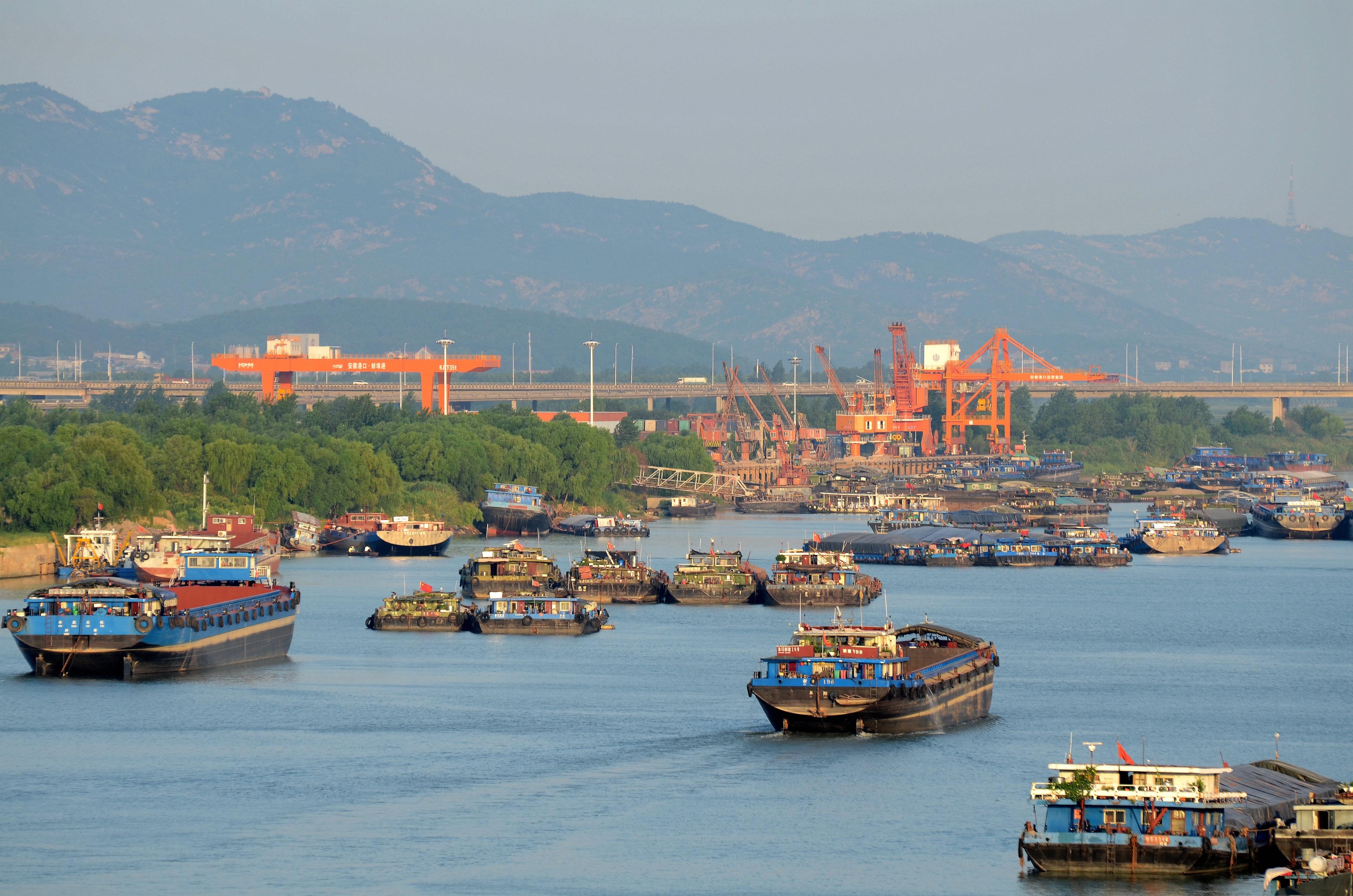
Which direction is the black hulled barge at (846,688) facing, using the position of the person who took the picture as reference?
facing away from the viewer and to the right of the viewer

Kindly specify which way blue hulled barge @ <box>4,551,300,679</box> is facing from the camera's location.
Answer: facing away from the viewer and to the right of the viewer

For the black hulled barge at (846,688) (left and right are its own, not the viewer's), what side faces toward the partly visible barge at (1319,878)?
right

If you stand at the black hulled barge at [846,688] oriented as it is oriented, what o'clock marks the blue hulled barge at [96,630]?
The blue hulled barge is roughly at 8 o'clock from the black hulled barge.

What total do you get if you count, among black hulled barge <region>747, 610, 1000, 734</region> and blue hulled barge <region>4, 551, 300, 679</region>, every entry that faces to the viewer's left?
0

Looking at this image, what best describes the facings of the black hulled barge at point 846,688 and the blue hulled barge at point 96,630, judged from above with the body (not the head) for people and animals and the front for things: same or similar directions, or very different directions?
same or similar directions

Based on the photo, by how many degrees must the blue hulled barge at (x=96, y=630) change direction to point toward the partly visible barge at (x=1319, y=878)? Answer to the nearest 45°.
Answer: approximately 90° to its right
